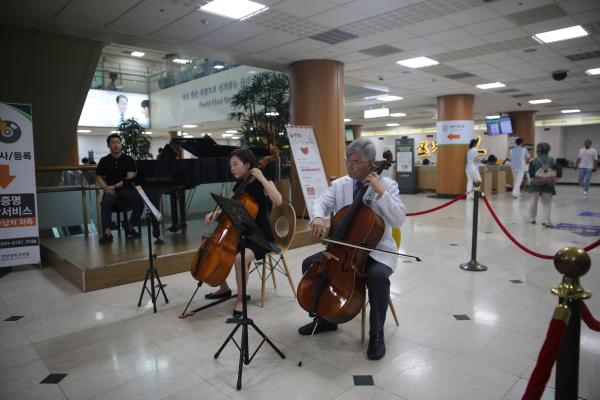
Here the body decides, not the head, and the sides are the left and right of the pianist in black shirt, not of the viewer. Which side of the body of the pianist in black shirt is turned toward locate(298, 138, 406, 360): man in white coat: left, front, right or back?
front

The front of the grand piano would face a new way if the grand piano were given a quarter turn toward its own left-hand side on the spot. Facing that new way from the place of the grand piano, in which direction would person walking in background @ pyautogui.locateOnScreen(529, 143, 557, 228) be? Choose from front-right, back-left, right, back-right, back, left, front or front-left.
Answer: left

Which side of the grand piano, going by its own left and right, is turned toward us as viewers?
left

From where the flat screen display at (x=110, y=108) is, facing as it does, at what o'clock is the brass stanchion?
The brass stanchion is roughly at 12 o'clock from the flat screen display.

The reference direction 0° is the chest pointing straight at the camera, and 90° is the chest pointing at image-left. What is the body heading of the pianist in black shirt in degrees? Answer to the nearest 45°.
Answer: approximately 0°

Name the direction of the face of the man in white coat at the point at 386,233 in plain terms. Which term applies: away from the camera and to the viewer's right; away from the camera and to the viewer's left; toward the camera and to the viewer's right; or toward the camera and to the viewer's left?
toward the camera and to the viewer's left

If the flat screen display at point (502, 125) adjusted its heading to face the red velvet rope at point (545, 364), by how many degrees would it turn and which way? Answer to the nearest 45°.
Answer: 0° — it already faces it

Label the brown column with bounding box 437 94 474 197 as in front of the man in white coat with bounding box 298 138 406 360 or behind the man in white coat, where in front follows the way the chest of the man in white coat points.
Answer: behind
